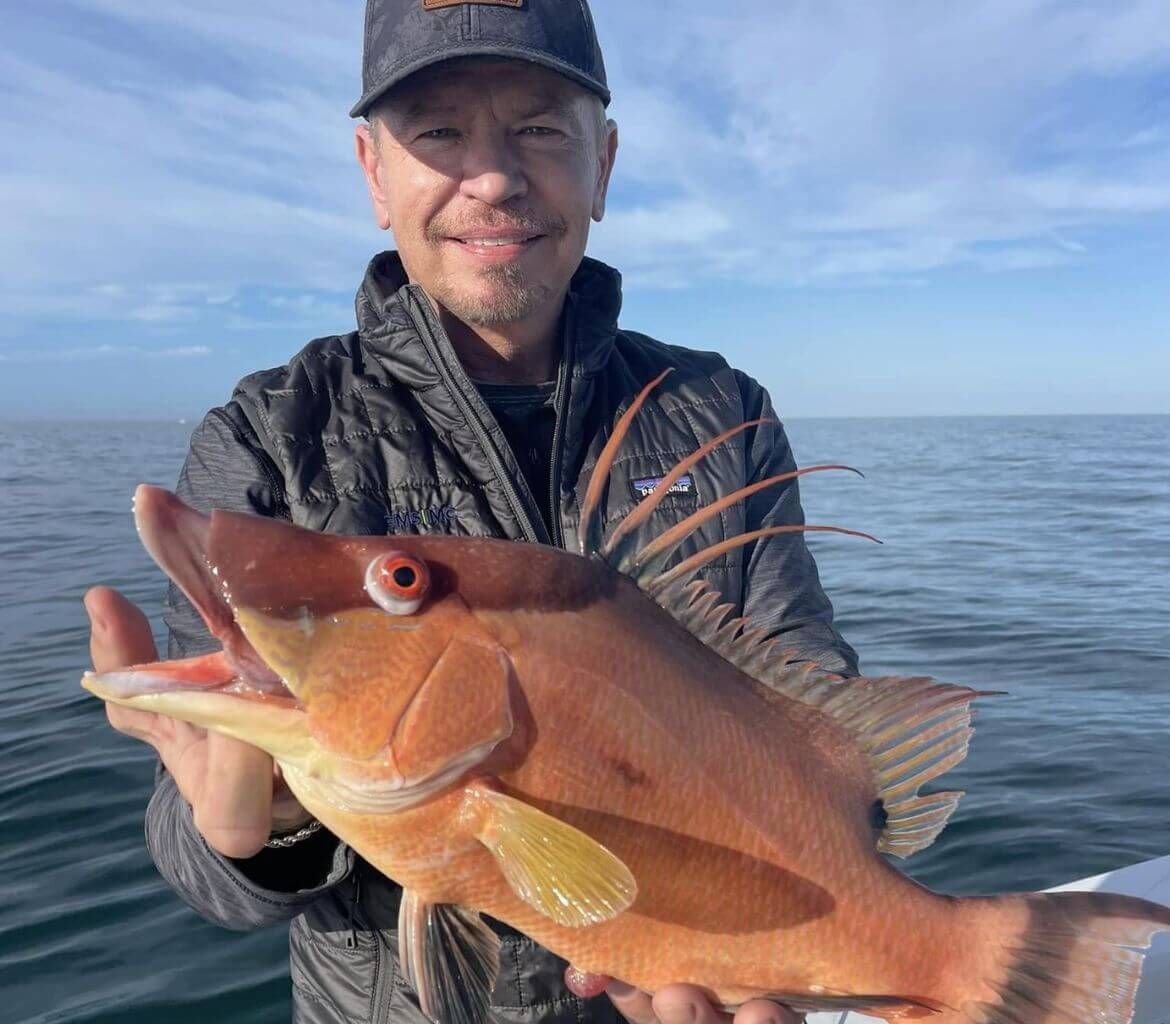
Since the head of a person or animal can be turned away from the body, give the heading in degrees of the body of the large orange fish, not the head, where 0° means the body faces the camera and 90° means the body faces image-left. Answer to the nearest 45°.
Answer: approximately 90°

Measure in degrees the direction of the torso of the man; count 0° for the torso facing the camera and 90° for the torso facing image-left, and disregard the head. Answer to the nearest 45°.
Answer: approximately 0°
